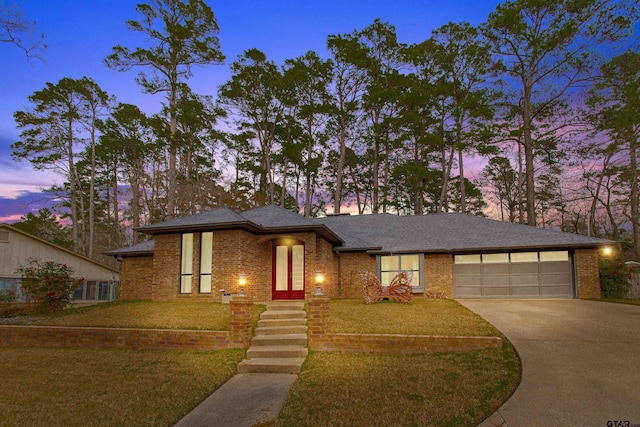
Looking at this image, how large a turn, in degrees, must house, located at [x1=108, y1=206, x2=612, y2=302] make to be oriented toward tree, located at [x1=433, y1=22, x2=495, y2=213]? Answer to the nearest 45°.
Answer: approximately 135° to its left

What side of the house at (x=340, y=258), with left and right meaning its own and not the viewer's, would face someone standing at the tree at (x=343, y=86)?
back

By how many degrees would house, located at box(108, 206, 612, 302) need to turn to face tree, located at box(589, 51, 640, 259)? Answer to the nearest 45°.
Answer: approximately 135° to its left

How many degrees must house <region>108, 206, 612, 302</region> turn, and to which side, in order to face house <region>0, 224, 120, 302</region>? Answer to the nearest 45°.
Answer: approximately 90° to its right

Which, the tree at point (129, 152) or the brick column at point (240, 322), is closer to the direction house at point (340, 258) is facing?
the brick column

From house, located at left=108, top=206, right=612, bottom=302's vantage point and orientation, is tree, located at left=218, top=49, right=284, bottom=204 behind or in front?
behind

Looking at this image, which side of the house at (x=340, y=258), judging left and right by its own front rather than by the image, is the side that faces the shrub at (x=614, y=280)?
left

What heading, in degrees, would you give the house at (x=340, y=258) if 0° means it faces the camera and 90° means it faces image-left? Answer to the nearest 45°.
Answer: approximately 0°

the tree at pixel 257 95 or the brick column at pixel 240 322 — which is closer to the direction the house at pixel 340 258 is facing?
the brick column

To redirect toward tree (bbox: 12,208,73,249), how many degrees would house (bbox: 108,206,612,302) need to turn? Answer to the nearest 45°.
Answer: approximately 135° to its right

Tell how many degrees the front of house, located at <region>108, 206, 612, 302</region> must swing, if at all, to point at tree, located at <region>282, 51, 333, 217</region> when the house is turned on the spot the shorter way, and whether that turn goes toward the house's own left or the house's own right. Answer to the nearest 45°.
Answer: approximately 180°

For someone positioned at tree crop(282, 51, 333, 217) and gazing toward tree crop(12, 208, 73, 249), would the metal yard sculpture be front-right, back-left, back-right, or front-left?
back-left
